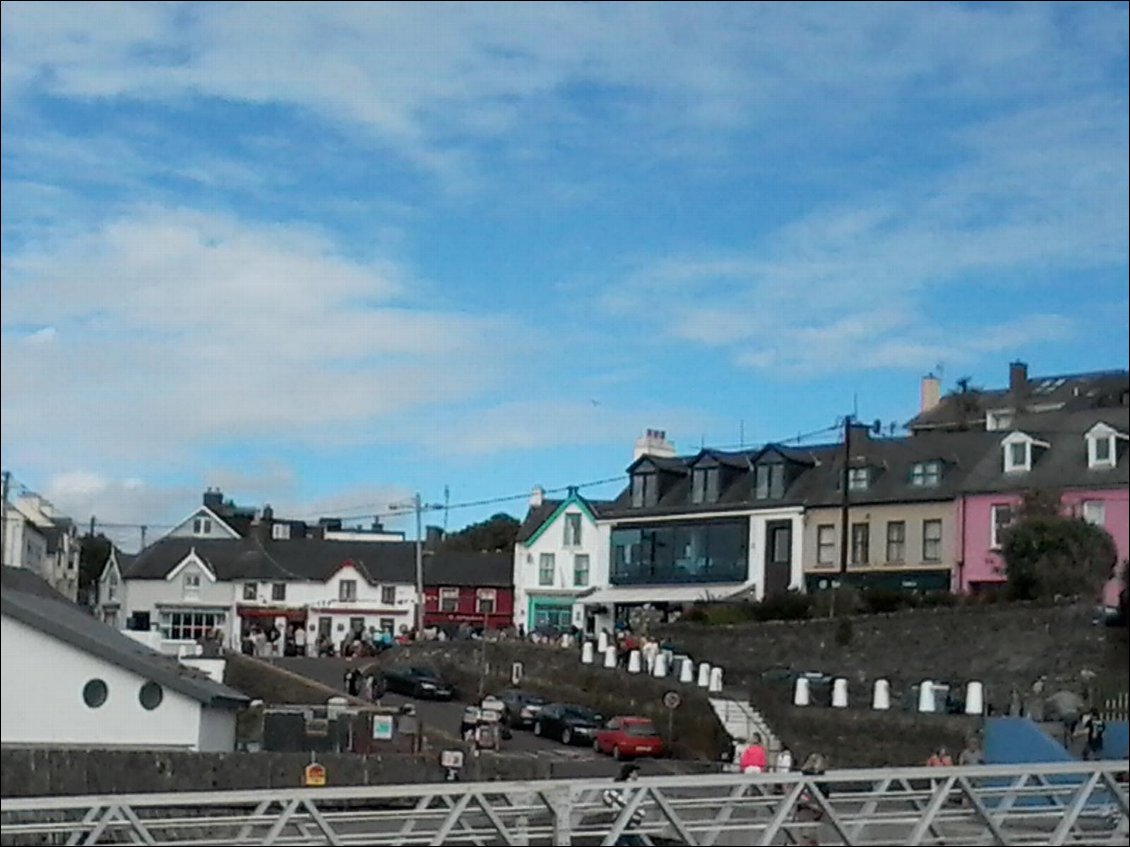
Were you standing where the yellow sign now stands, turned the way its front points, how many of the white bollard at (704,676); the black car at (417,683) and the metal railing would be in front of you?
1

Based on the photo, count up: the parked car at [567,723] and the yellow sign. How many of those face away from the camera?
0

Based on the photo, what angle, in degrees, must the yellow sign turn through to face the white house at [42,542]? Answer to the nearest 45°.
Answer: approximately 90° to its right

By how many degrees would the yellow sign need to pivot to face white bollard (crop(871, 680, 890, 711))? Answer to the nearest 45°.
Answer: approximately 135° to its left

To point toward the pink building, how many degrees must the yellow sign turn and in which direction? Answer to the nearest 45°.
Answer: approximately 135° to its left

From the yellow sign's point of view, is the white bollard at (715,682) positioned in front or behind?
behind

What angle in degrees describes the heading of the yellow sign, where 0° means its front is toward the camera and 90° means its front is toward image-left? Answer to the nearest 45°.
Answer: approximately 0°

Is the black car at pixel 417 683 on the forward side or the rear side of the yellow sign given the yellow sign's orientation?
on the rear side
